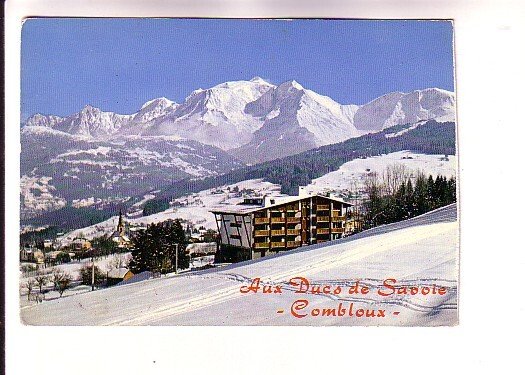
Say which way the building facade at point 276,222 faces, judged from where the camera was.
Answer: facing the viewer and to the right of the viewer

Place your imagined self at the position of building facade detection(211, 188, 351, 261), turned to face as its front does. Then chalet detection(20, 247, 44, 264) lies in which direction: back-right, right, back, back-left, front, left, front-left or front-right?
back-right

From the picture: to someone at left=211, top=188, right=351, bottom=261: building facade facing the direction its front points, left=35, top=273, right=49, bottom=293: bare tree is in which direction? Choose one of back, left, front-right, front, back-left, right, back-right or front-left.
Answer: back-right

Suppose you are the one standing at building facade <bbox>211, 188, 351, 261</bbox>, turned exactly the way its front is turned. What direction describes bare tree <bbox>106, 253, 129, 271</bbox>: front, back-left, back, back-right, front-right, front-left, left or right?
back-right
